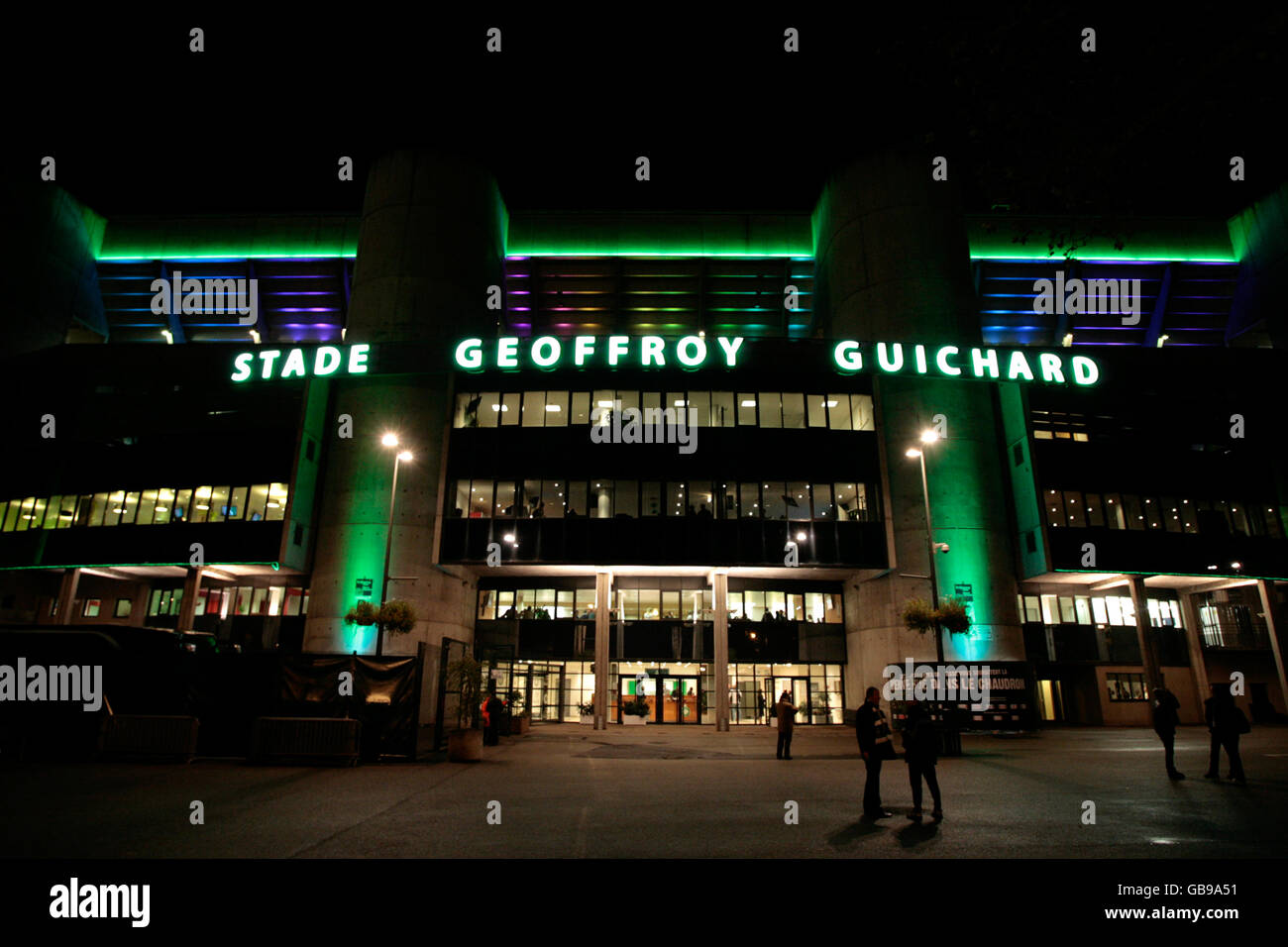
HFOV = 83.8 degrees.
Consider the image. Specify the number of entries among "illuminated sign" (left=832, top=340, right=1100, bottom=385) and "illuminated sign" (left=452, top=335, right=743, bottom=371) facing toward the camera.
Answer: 2

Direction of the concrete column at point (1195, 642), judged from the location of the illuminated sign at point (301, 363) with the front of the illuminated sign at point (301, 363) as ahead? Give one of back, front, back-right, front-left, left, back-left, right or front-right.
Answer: left

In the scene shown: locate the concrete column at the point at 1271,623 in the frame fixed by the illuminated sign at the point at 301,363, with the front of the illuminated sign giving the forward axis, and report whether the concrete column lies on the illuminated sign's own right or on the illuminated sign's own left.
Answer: on the illuminated sign's own left

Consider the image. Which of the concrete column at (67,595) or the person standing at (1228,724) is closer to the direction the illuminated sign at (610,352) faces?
the person standing

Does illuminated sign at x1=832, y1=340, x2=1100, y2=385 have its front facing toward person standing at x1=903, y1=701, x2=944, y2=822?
yes

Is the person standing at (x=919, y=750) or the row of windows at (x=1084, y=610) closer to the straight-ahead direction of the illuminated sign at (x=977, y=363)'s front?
the person standing

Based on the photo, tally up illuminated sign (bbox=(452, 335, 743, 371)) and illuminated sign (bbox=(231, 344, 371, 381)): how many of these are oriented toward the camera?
2

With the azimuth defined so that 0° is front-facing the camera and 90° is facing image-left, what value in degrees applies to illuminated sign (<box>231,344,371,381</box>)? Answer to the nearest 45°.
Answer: approximately 0°

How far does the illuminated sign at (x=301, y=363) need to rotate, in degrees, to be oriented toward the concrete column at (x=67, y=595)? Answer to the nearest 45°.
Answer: approximately 135° to its right

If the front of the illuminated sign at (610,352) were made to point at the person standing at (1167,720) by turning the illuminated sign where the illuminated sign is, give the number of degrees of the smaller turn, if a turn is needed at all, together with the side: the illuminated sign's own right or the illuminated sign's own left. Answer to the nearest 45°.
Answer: approximately 45° to the illuminated sign's own left

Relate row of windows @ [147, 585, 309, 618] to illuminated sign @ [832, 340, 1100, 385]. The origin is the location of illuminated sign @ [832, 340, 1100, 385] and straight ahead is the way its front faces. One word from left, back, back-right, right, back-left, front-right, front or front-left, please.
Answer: right
